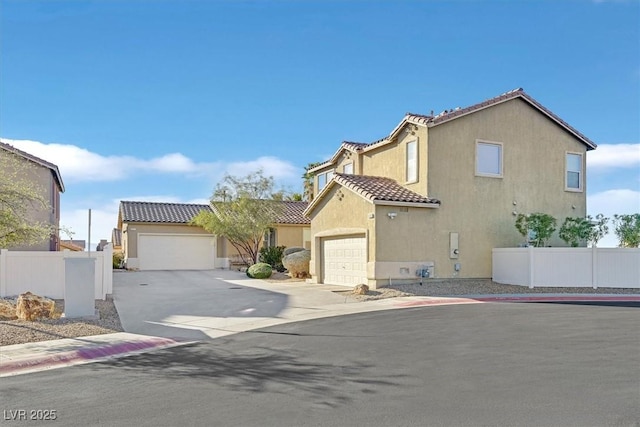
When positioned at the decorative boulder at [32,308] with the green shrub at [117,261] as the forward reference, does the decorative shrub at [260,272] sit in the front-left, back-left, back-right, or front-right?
front-right

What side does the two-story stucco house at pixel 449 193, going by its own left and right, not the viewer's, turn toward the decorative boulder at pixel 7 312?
front

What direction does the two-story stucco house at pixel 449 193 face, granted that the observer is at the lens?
facing the viewer and to the left of the viewer

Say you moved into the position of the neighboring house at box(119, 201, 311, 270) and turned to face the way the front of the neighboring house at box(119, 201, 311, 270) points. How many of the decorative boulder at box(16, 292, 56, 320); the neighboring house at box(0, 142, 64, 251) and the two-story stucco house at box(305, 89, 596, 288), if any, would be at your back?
0

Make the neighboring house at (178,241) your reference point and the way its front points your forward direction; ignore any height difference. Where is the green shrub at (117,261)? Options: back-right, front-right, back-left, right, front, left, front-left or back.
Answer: right

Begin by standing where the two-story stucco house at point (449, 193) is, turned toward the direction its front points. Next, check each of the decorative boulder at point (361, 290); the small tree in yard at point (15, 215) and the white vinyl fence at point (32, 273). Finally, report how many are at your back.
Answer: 0

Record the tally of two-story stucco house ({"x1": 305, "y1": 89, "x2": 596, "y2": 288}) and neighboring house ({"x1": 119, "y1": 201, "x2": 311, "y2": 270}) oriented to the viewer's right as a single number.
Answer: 0

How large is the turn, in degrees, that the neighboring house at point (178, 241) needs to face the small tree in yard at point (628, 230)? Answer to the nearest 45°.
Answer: approximately 45° to its left

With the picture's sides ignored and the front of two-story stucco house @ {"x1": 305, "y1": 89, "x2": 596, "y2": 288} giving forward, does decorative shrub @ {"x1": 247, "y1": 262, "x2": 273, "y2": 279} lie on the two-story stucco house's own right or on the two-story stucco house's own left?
on the two-story stucco house's own right

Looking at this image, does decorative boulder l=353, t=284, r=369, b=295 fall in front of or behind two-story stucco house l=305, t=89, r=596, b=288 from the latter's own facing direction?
in front

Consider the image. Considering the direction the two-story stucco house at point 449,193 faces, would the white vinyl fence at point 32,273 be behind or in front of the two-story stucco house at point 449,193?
in front

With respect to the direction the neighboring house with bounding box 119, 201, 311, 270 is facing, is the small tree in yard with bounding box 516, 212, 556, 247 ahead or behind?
ahead

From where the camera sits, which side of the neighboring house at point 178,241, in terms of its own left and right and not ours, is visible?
front
